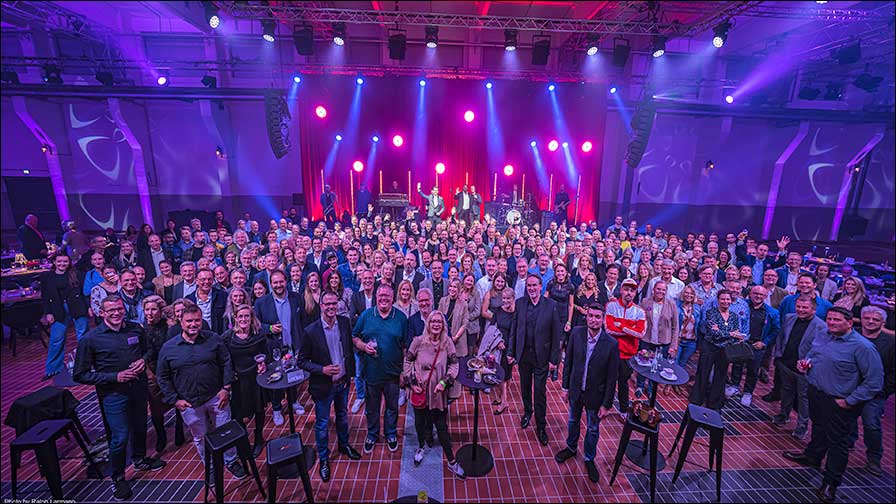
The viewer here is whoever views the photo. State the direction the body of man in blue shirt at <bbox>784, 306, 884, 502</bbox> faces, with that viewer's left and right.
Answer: facing the viewer and to the left of the viewer

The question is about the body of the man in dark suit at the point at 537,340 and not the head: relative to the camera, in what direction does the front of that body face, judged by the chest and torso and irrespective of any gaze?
toward the camera

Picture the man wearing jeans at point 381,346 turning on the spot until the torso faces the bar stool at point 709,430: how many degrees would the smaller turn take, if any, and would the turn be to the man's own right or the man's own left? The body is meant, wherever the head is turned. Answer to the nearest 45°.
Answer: approximately 90° to the man's own left

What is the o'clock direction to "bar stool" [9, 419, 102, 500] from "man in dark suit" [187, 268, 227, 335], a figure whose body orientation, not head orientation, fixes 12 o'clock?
The bar stool is roughly at 2 o'clock from the man in dark suit.

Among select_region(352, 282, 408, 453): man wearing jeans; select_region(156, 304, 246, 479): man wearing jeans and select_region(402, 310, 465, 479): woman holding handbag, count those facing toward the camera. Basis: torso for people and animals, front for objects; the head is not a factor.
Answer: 3

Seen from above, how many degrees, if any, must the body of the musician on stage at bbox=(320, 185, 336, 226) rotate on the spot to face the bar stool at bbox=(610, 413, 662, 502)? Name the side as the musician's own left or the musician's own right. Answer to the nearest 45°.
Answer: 0° — they already face it

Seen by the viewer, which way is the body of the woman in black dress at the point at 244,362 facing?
toward the camera

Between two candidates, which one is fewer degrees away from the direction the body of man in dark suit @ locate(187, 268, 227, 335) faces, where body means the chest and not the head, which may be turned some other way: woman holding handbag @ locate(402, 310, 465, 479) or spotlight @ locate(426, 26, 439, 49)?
the woman holding handbag

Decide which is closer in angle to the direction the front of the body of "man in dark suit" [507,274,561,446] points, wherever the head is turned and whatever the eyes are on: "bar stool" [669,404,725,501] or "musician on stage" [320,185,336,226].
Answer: the bar stool

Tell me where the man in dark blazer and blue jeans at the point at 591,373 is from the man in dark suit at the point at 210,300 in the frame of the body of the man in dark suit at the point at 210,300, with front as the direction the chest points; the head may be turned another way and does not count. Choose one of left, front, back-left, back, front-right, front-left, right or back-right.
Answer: front-left

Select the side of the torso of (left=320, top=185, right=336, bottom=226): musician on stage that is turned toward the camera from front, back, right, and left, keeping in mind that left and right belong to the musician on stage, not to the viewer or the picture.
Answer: front

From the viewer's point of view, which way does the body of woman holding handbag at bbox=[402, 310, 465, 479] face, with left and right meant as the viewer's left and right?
facing the viewer

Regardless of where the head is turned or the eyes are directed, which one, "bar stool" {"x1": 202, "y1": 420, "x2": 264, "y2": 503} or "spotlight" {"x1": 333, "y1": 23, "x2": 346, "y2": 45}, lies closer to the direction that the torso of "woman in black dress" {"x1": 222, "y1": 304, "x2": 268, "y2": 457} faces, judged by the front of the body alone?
the bar stool
